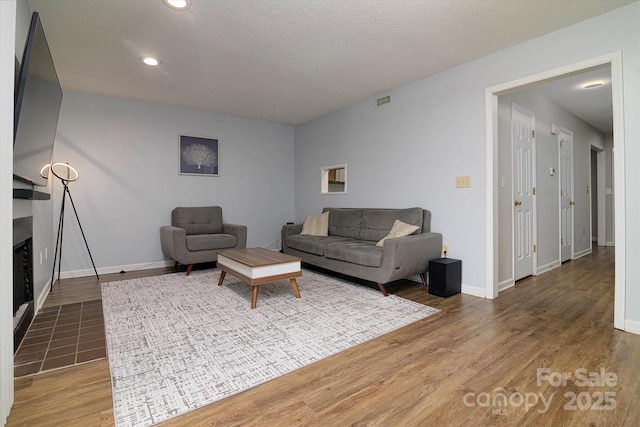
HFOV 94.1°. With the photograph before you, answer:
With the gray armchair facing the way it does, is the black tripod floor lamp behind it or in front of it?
behind

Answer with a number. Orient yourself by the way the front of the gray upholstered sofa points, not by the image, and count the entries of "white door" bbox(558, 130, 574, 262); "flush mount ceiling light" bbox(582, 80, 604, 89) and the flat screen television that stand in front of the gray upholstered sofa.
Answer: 1

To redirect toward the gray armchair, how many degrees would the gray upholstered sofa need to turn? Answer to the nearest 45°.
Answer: approximately 45° to its right

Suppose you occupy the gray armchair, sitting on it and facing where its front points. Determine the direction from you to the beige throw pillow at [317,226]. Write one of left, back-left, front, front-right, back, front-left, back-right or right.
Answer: front-left

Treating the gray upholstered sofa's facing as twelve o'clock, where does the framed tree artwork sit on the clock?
The framed tree artwork is roughly at 2 o'clock from the gray upholstered sofa.

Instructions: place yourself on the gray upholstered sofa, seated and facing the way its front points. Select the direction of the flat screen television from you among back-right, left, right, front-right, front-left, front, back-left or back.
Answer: front

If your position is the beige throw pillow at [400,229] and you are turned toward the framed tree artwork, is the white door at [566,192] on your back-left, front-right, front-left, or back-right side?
back-right

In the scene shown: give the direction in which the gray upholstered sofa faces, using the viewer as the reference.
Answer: facing the viewer and to the left of the viewer

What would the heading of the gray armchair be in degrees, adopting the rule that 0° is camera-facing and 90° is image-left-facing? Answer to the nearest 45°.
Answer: approximately 315°

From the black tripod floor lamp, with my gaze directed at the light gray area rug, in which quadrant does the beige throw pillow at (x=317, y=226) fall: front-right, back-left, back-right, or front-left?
front-left

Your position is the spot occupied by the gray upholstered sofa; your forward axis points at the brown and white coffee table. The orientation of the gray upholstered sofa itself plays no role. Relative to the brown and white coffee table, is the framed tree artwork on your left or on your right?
right

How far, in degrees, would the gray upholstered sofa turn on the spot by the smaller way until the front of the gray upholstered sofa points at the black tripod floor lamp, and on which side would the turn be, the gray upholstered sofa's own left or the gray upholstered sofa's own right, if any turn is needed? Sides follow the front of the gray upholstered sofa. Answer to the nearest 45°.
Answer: approximately 45° to the gray upholstered sofa's own right

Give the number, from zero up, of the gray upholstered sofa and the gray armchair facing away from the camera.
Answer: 0

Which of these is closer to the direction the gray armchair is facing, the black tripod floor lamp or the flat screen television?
the flat screen television

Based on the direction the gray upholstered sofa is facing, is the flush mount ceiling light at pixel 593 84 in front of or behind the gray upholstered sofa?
behind
